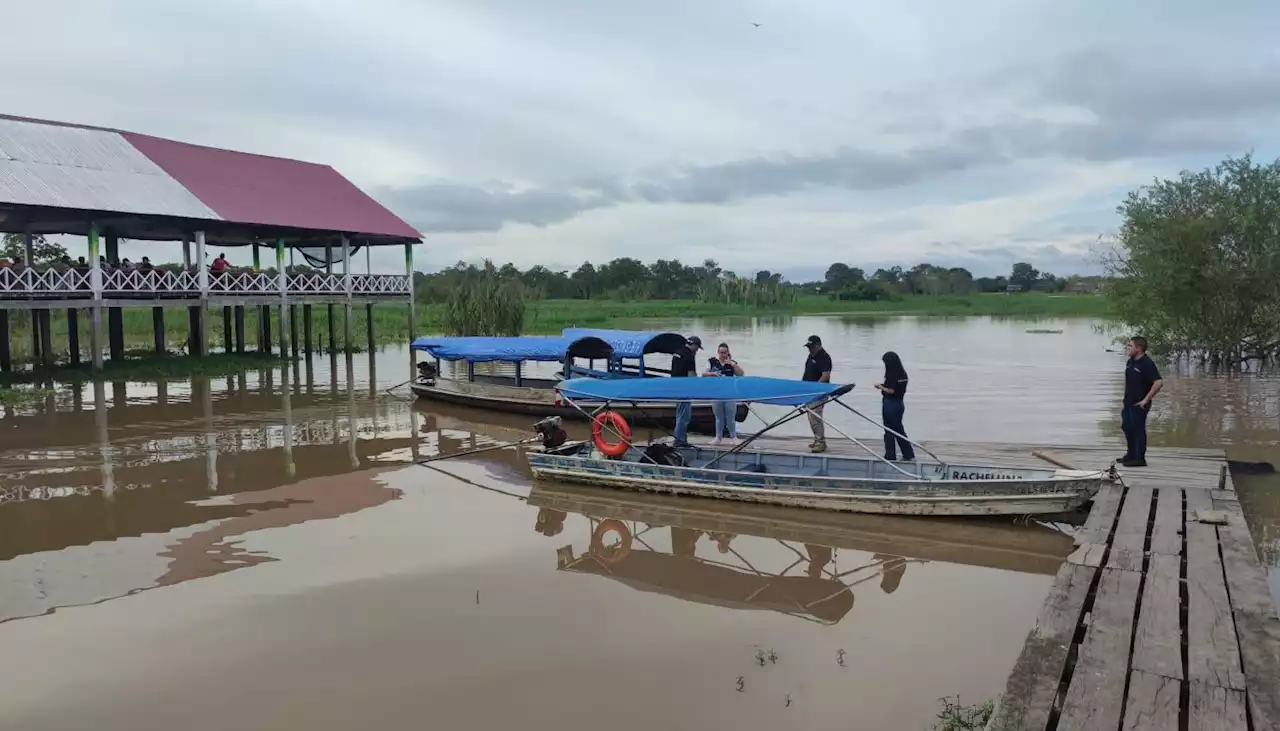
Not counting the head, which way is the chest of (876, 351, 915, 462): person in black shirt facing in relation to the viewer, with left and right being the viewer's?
facing to the left of the viewer

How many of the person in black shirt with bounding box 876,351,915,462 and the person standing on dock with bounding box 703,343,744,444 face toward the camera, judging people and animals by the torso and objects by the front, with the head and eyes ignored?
1

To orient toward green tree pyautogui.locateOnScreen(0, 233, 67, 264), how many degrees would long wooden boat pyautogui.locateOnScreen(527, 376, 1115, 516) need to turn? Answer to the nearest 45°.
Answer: approximately 135° to its left

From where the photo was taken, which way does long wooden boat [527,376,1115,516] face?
to the viewer's right

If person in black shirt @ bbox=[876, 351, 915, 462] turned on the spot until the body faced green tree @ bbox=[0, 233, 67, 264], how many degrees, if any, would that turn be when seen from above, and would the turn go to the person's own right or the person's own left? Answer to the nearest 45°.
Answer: approximately 45° to the person's own right

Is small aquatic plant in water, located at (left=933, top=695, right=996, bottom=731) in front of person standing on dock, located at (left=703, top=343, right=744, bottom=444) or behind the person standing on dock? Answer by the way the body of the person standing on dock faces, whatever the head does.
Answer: in front

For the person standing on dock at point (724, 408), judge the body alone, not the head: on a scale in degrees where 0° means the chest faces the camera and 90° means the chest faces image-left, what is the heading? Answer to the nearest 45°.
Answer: approximately 0°

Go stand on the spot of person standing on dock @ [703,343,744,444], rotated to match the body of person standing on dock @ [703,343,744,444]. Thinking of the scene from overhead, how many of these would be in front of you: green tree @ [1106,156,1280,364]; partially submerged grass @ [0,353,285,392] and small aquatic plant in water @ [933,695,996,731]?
1

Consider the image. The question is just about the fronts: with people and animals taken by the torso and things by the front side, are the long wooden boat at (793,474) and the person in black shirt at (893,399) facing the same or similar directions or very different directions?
very different directions

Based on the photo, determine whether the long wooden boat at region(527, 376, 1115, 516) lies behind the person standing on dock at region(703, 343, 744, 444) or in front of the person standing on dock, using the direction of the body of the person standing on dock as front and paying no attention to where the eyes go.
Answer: in front

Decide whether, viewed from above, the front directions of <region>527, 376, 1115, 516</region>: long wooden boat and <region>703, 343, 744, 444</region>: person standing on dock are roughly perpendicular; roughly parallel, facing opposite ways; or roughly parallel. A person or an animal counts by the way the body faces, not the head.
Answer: roughly perpendicular

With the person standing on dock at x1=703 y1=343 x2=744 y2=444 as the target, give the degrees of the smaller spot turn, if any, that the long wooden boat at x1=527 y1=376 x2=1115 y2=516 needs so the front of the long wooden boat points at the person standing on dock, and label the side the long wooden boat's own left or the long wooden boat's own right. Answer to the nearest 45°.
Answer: approximately 135° to the long wooden boat's own left

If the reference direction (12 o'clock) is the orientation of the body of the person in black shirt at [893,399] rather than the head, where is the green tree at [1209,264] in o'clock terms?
The green tree is roughly at 4 o'clock from the person in black shirt.

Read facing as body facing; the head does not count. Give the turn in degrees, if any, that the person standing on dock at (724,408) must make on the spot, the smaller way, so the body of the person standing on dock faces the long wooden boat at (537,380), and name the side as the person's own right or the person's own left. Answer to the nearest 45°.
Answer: approximately 135° to the person's own right
